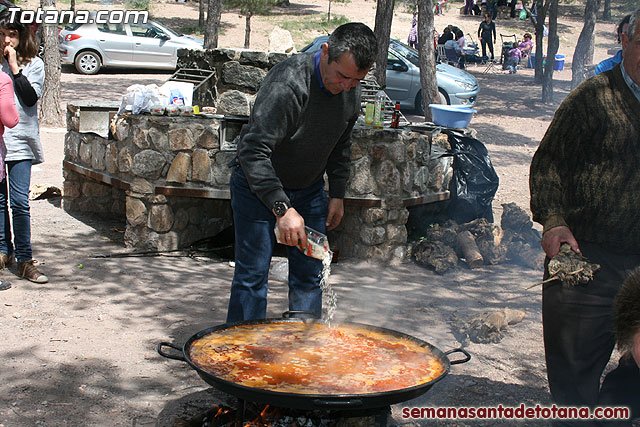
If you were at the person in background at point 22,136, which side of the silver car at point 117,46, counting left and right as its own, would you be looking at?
right

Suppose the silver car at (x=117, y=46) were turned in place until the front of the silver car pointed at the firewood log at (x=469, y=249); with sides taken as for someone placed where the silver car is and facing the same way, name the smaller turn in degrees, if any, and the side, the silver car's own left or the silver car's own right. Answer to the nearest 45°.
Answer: approximately 90° to the silver car's own right

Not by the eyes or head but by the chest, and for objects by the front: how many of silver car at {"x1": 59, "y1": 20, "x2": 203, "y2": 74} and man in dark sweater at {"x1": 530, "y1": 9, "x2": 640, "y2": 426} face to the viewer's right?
1

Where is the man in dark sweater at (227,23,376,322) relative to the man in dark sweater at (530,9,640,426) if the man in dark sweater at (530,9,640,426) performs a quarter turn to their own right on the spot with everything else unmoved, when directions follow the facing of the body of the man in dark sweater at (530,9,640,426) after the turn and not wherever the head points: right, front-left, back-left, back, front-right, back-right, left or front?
front

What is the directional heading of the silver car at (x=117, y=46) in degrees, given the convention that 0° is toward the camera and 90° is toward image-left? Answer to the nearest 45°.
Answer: approximately 270°

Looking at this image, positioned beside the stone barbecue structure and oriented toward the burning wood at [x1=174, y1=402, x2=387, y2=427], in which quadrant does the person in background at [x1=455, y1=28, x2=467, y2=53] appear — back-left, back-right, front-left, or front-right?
back-left

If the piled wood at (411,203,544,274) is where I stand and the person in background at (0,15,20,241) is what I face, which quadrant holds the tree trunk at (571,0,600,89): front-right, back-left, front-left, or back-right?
back-right

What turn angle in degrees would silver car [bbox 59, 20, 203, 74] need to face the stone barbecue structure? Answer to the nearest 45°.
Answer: approximately 90° to its right

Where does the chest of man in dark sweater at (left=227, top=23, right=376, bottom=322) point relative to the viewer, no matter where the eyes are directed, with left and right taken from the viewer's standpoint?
facing the viewer and to the right of the viewer

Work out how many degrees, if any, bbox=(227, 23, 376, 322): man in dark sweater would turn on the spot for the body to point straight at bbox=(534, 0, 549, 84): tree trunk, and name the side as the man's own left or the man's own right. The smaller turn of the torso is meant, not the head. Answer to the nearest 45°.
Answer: approximately 135° to the man's own left

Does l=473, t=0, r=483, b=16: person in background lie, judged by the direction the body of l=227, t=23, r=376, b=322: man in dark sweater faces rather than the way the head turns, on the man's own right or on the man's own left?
on the man's own left
